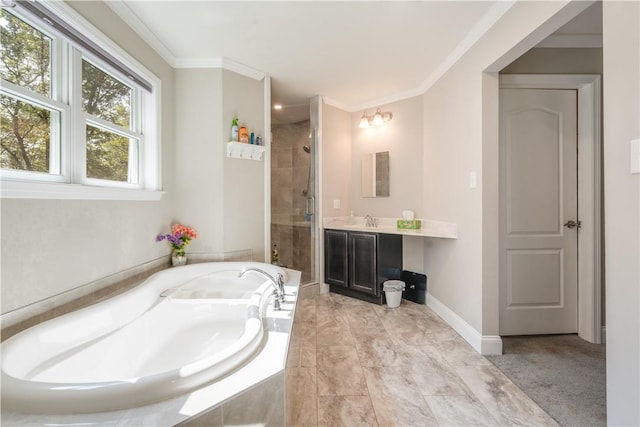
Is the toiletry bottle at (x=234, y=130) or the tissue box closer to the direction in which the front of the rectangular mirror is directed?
the toiletry bottle

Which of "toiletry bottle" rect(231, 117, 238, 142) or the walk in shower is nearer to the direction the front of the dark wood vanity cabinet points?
the toiletry bottle

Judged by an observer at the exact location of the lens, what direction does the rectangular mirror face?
facing the viewer and to the left of the viewer

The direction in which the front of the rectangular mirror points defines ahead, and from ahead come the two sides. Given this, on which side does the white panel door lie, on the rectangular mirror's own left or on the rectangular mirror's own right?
on the rectangular mirror's own left

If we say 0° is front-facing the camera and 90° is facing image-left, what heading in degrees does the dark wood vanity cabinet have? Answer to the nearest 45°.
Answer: approximately 45°

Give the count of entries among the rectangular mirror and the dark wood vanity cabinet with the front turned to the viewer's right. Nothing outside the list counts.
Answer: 0

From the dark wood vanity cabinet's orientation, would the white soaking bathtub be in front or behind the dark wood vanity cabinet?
in front

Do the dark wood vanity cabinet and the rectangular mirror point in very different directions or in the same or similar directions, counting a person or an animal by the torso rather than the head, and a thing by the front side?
same or similar directions
